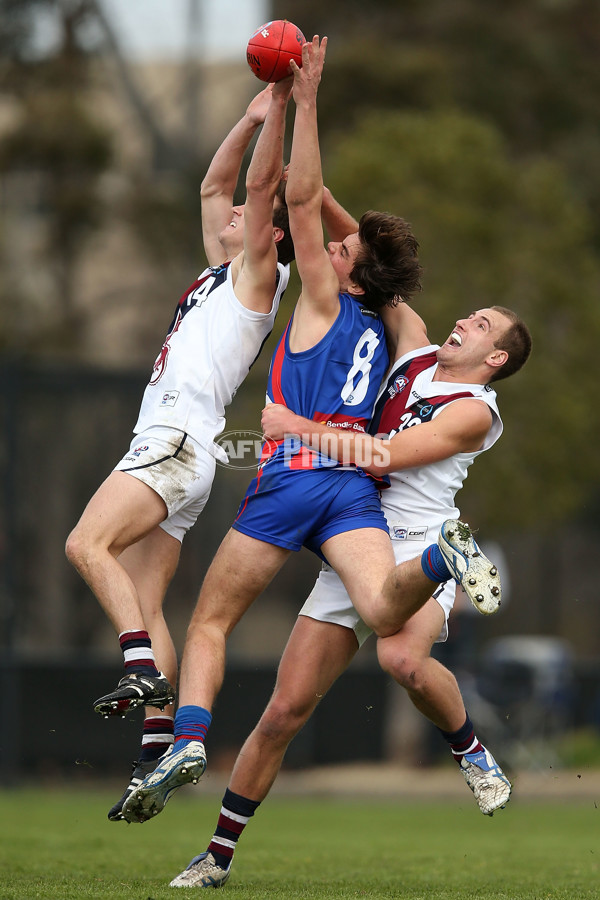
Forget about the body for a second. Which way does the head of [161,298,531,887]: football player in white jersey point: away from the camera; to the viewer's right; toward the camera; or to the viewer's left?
to the viewer's left

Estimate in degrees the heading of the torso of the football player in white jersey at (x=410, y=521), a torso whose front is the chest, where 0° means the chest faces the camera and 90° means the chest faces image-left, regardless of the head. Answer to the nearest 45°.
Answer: approximately 45°
